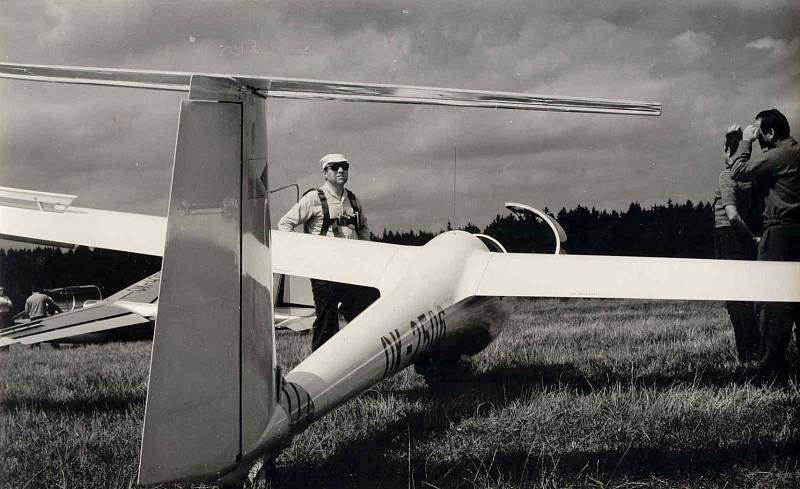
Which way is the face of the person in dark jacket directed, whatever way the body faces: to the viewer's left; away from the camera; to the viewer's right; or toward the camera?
to the viewer's left

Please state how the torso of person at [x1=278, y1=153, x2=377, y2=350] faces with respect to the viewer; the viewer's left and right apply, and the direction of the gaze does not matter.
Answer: facing the viewer and to the right of the viewer

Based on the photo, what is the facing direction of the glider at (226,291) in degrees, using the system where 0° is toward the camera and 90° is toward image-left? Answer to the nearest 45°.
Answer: approximately 225°

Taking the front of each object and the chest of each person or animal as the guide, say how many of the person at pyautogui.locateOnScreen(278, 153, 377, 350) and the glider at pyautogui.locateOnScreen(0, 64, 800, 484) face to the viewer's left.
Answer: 0
